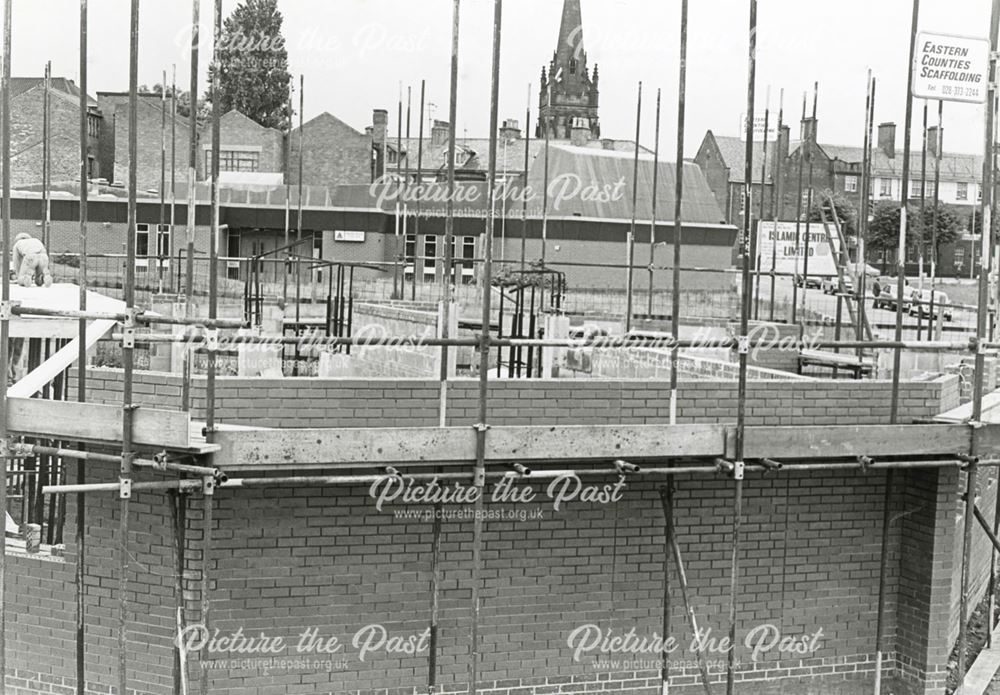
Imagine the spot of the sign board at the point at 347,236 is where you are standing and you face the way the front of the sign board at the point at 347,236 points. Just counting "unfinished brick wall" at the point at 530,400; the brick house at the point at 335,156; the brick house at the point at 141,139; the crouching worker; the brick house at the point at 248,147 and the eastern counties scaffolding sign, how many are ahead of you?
3

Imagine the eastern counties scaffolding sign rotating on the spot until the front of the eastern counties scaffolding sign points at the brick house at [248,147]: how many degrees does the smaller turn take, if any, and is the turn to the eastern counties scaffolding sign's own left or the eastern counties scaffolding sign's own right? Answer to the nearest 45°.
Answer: approximately 135° to the eastern counties scaffolding sign's own right

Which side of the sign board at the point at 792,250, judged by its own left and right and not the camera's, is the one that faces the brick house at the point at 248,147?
right

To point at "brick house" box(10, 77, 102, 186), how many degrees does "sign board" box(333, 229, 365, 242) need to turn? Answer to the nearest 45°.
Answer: approximately 135° to its right

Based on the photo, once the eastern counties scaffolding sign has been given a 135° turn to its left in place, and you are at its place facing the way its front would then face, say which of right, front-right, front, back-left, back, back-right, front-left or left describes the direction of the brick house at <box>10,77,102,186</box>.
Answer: left

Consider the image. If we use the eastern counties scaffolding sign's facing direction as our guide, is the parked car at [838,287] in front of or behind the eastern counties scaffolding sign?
behind
